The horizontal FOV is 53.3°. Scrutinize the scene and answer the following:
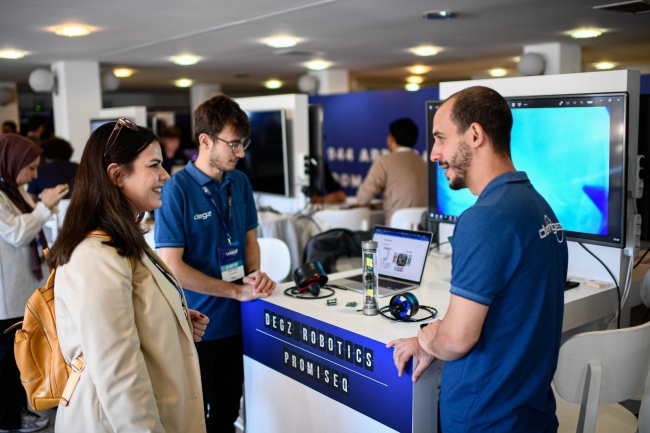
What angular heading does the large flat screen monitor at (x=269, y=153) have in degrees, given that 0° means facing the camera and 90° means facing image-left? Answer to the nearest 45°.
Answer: approximately 45°

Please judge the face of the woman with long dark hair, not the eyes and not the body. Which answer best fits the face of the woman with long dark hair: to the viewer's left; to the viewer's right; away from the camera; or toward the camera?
to the viewer's right

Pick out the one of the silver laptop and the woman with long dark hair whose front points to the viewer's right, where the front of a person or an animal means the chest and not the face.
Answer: the woman with long dark hair

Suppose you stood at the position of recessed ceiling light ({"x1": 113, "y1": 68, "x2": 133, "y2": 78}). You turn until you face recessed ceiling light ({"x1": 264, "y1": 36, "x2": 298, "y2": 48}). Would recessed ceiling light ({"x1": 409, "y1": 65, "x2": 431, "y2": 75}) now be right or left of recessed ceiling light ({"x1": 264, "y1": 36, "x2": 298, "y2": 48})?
left

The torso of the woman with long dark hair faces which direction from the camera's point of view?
to the viewer's right

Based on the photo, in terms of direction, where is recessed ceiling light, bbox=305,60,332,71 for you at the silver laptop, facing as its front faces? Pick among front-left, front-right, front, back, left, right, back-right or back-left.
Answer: back-right

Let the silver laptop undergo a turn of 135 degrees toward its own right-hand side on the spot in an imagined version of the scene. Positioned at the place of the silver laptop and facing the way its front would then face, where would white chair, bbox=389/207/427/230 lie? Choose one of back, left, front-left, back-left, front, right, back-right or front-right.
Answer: front

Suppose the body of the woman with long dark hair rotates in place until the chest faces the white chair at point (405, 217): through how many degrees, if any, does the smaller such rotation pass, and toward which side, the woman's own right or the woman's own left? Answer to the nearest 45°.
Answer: approximately 45° to the woman's own left

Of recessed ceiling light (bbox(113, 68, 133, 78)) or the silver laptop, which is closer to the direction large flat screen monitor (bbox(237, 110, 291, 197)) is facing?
the silver laptop

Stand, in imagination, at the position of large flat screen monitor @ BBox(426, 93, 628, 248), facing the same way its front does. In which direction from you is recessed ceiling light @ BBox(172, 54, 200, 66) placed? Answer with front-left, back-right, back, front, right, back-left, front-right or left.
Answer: right

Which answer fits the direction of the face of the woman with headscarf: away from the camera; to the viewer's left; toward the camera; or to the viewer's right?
to the viewer's right
